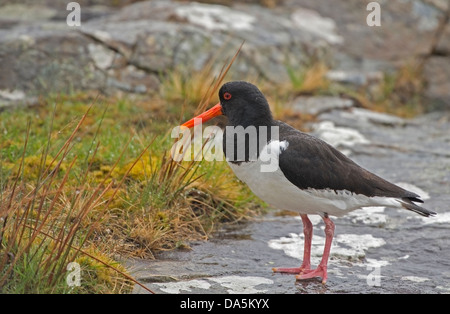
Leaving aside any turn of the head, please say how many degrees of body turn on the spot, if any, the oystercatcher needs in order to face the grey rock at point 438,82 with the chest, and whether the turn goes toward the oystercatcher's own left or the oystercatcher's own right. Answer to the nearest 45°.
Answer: approximately 90° to the oystercatcher's own right

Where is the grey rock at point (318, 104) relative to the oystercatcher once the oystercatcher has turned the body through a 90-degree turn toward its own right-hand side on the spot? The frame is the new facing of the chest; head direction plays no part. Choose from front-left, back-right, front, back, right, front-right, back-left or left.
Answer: front

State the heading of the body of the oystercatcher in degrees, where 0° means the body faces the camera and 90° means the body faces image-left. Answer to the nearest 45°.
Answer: approximately 90°
